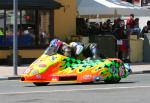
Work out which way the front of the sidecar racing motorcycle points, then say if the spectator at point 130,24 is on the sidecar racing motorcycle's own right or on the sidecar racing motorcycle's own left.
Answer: on the sidecar racing motorcycle's own right

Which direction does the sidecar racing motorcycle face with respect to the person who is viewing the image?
facing to the left of the viewer
